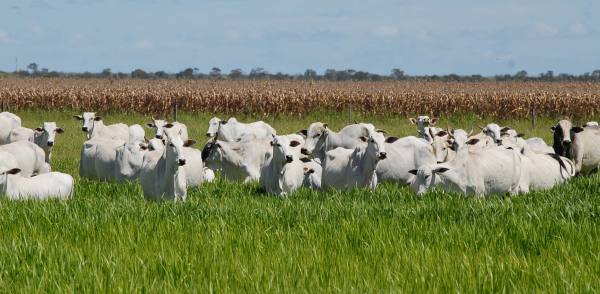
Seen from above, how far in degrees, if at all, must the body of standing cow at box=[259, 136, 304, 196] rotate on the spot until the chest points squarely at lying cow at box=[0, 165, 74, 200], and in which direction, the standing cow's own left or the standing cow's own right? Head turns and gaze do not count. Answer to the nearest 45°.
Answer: approximately 90° to the standing cow's own right

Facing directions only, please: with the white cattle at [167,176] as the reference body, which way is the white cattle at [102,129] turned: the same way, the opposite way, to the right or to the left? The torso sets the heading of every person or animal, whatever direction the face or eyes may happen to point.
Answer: to the right

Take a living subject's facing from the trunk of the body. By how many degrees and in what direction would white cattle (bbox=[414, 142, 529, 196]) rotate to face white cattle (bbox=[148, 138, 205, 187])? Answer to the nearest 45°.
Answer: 0° — it already faces it

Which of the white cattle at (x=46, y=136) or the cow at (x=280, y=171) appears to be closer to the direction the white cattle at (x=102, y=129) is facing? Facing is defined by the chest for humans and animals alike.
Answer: the white cattle

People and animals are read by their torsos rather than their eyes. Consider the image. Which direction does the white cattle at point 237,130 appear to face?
to the viewer's left

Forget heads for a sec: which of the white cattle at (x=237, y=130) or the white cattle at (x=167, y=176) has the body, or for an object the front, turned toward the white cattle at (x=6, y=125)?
the white cattle at (x=237, y=130)

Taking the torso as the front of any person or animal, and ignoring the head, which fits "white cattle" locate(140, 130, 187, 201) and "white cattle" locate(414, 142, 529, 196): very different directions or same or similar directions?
very different directions

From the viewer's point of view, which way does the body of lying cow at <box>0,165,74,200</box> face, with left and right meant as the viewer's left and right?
facing to the left of the viewer
